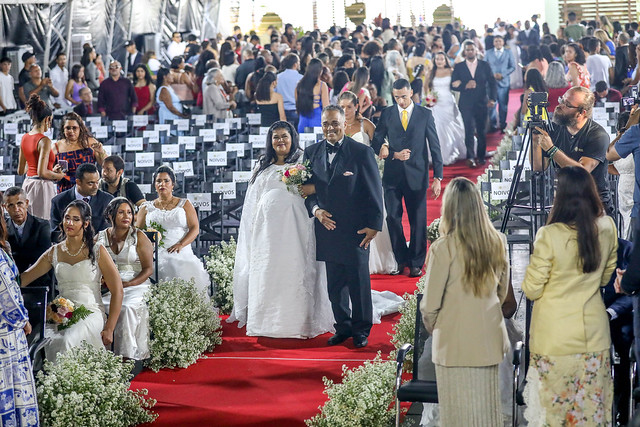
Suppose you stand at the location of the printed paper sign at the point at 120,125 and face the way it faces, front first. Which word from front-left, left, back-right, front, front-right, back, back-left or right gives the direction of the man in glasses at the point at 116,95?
back

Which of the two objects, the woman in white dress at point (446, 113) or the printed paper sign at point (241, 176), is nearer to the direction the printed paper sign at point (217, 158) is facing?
the printed paper sign

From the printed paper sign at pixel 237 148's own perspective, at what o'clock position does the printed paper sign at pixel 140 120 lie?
the printed paper sign at pixel 140 120 is roughly at 5 o'clock from the printed paper sign at pixel 237 148.

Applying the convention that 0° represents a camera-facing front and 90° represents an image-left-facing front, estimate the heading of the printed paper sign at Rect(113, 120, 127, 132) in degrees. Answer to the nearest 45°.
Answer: approximately 0°

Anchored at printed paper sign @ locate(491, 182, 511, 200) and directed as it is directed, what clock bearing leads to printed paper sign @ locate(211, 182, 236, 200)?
printed paper sign @ locate(211, 182, 236, 200) is roughly at 3 o'clock from printed paper sign @ locate(491, 182, 511, 200).

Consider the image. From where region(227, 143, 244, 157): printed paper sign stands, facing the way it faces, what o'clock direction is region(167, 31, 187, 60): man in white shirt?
The man in white shirt is roughly at 6 o'clock from the printed paper sign.

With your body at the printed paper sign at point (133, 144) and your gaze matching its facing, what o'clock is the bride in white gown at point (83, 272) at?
The bride in white gown is roughly at 12 o'clock from the printed paper sign.

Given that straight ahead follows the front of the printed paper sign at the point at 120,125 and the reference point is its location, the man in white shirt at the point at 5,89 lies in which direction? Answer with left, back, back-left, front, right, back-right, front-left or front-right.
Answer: back-right

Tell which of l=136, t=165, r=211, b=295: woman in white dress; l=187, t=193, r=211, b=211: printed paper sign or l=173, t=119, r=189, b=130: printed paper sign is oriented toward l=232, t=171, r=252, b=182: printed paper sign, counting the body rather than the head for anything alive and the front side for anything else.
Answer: l=173, t=119, r=189, b=130: printed paper sign

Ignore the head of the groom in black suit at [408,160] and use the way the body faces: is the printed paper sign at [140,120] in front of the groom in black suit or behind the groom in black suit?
behind

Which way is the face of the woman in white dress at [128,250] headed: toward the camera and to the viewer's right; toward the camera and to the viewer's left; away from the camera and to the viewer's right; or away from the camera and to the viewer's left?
toward the camera and to the viewer's right

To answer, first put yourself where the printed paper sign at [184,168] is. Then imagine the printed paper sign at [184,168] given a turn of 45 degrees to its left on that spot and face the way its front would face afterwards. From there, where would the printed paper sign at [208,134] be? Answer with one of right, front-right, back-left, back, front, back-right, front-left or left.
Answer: back-left
